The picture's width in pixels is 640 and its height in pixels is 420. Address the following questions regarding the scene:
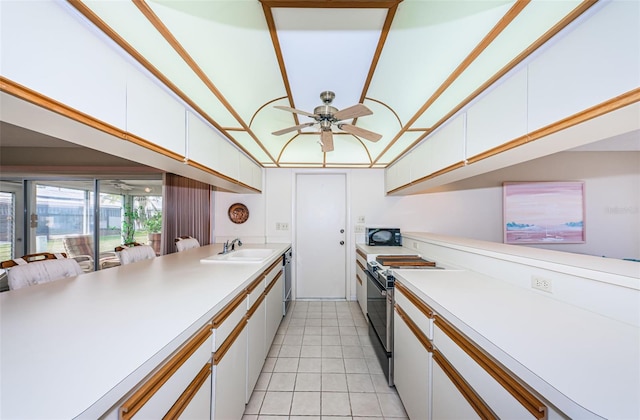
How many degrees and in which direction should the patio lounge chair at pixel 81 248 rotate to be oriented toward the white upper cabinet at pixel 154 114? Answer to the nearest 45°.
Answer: approximately 45° to its right

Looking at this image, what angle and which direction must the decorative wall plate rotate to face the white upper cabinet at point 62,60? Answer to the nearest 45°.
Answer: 0° — it already faces it

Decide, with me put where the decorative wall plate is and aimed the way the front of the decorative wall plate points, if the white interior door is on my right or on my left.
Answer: on my left

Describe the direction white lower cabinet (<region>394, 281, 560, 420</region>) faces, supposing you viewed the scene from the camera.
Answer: facing to the left of the viewer

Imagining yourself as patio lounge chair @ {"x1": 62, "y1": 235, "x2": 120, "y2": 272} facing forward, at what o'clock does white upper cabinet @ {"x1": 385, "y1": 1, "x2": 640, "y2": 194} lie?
The white upper cabinet is roughly at 1 o'clock from the patio lounge chair.
